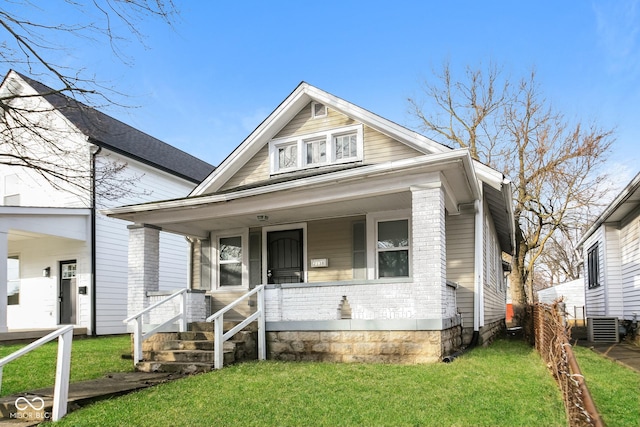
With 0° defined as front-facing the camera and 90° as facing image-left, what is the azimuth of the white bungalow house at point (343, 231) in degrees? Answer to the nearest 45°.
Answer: approximately 45°

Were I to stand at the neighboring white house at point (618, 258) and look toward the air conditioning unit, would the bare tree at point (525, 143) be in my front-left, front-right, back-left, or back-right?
back-right

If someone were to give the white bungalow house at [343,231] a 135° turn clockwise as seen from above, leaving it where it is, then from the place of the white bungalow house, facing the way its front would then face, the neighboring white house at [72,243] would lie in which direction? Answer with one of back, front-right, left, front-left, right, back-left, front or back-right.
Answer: front-left

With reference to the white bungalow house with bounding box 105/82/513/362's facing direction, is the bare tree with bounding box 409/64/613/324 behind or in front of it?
behind
